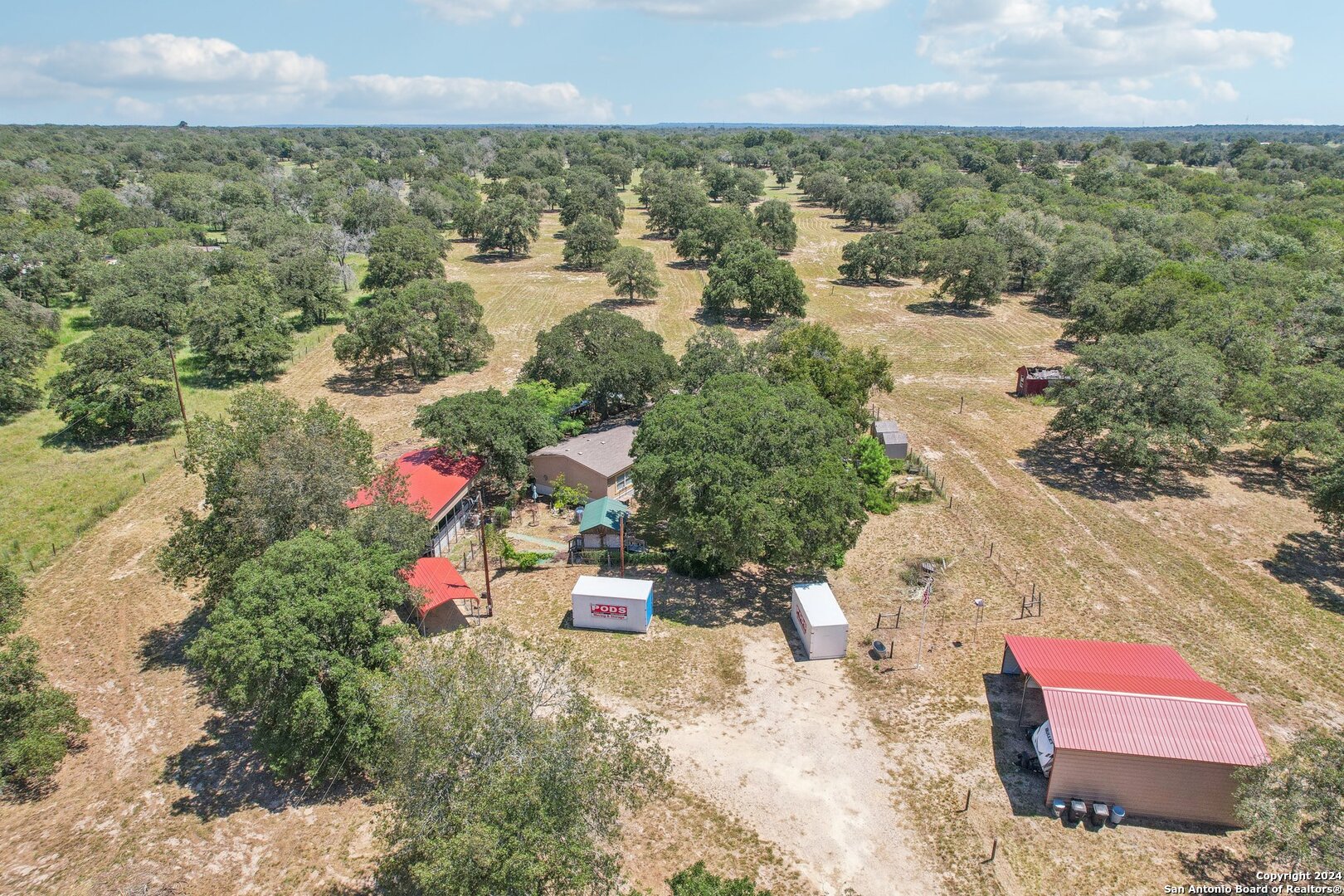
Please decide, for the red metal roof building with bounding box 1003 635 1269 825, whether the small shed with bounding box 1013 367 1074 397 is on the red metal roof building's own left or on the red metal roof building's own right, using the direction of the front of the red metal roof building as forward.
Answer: on the red metal roof building's own right

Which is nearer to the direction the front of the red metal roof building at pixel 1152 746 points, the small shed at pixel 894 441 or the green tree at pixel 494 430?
the green tree

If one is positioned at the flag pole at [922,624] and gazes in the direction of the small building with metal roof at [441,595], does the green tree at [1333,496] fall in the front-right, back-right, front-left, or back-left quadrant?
back-right

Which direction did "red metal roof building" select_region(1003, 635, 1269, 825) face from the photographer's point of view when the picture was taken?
facing to the left of the viewer

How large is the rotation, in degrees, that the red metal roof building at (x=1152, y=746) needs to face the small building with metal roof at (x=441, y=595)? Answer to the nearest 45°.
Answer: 0° — it already faces it

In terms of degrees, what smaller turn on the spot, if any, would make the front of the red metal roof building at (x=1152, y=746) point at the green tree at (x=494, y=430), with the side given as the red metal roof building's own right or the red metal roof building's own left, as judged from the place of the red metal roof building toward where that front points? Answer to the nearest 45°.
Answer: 0° — it already faces it

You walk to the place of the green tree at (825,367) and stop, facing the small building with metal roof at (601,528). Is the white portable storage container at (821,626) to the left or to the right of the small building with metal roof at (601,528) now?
left

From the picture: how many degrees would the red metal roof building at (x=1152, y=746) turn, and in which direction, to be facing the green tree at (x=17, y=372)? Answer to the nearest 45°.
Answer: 0° — it already faces it
